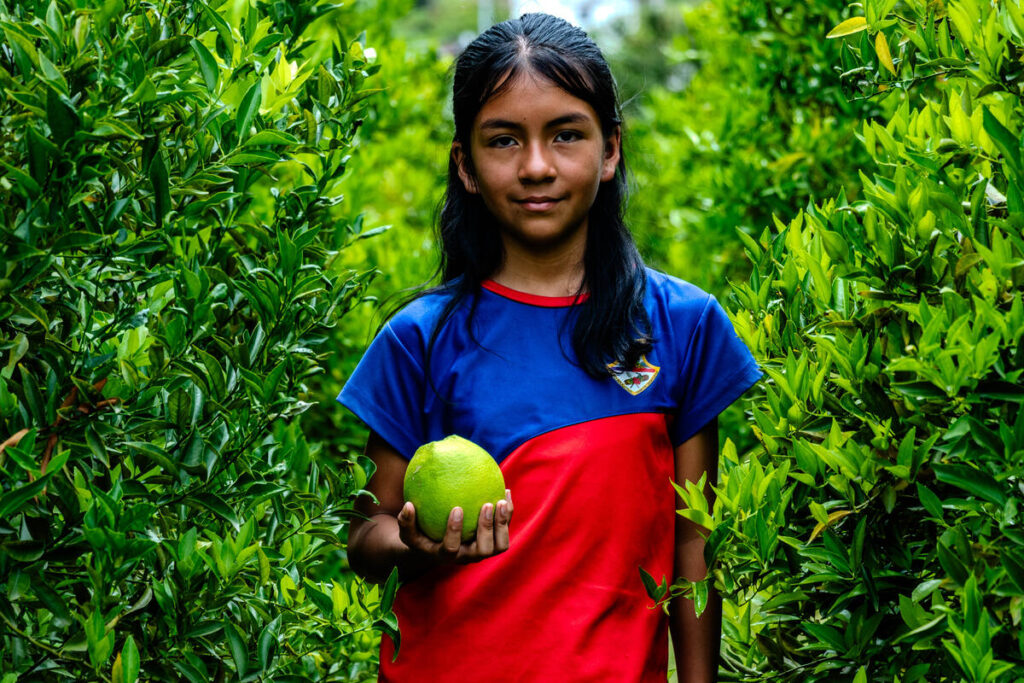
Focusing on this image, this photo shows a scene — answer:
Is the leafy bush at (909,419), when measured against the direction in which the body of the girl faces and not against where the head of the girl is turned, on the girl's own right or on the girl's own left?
on the girl's own left

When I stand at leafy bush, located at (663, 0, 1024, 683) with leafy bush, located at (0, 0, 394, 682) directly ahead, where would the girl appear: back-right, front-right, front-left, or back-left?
front-right

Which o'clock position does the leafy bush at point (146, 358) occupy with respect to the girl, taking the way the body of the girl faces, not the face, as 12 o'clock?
The leafy bush is roughly at 2 o'clock from the girl.

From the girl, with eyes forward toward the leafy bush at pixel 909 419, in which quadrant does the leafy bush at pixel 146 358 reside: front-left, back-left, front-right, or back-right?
back-right

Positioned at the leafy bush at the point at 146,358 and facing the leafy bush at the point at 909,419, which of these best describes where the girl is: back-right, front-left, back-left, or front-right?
front-left

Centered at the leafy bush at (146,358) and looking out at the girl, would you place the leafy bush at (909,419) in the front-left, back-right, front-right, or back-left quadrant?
front-right

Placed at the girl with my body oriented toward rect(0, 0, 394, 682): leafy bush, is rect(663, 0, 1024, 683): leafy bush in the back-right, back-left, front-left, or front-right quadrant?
back-left

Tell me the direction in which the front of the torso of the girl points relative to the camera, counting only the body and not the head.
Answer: toward the camera

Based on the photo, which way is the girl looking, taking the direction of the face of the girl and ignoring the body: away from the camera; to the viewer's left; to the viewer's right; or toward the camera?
toward the camera
